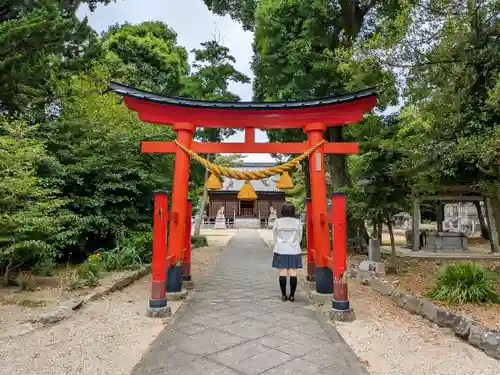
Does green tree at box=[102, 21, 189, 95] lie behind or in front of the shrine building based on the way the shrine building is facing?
in front

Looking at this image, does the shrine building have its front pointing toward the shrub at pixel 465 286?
yes

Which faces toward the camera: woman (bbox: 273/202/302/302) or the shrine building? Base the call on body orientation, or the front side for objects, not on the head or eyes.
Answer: the shrine building

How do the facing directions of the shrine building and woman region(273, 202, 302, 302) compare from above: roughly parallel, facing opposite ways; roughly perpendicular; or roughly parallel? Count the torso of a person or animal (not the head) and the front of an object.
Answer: roughly parallel, facing opposite ways

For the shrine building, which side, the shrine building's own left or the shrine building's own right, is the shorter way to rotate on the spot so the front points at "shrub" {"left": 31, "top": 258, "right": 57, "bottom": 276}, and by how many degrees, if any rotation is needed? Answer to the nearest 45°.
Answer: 0° — it already faces it

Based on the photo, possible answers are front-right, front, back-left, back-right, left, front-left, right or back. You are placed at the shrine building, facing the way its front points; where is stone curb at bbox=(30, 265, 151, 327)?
front

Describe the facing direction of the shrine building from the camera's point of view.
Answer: facing the viewer

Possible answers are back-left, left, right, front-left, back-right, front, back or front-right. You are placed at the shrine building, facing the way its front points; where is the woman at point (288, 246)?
front

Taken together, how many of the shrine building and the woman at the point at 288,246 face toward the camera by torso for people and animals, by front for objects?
1

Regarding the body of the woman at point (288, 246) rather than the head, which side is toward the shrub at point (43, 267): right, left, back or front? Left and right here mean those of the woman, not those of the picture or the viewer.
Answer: left

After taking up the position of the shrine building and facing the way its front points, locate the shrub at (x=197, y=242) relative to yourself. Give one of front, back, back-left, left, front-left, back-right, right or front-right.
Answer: front

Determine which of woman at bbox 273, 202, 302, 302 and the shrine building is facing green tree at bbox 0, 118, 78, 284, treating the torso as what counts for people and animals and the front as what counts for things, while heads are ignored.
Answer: the shrine building

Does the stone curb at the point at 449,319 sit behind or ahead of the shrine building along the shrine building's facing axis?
ahead

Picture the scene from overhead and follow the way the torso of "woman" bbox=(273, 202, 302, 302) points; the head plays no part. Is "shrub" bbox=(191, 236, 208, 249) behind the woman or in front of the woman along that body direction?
in front

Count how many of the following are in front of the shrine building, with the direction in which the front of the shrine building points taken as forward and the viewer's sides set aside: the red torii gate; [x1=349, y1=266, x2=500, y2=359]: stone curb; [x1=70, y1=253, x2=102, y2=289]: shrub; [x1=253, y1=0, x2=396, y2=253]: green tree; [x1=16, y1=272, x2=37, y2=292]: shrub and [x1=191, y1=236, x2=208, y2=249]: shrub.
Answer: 6

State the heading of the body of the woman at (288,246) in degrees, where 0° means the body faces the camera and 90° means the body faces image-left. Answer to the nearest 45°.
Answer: approximately 180°

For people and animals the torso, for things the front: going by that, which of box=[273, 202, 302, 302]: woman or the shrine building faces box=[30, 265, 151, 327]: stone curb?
the shrine building

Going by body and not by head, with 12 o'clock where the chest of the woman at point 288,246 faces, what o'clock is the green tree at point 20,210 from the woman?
The green tree is roughly at 9 o'clock from the woman.
